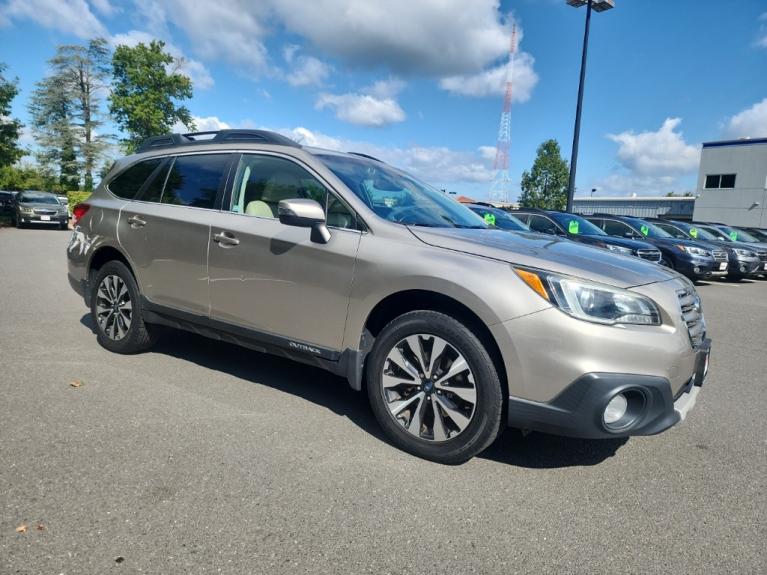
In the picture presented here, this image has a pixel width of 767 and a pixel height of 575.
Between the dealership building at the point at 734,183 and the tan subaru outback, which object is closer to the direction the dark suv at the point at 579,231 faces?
the tan subaru outback

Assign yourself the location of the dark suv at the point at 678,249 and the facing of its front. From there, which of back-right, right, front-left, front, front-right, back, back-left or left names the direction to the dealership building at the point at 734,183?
back-left

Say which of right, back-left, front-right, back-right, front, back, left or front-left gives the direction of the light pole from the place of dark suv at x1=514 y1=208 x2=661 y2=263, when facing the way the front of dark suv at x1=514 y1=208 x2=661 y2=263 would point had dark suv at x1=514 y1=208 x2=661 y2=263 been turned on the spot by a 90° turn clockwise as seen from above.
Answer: back-right

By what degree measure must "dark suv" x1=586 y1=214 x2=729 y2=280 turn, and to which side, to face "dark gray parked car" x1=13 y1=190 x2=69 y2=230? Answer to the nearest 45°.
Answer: approximately 135° to its right

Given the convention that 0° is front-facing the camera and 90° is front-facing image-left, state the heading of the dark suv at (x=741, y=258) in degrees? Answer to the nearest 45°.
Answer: approximately 315°

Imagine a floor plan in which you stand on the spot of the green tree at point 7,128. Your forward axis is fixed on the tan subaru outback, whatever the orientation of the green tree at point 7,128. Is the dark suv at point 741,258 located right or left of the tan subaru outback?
left

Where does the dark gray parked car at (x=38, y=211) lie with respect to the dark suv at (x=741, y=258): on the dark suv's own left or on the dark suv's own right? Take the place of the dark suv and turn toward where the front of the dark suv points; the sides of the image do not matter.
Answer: on the dark suv's own right
